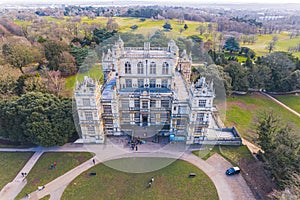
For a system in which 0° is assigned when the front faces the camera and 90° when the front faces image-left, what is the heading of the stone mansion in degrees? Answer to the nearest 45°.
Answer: approximately 0°

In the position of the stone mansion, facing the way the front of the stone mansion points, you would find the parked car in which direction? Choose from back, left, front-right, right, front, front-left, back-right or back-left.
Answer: front-left
